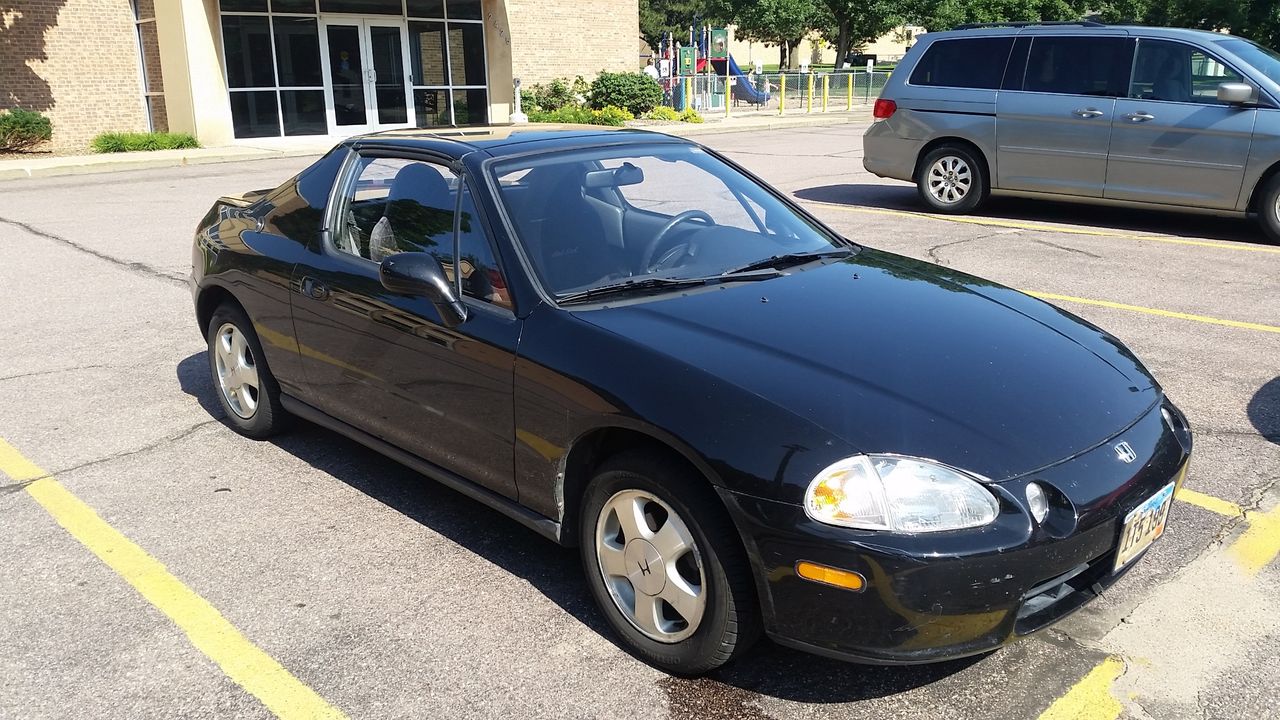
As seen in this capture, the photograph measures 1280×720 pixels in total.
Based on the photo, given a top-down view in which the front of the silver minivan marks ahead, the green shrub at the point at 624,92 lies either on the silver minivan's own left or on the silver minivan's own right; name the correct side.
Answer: on the silver minivan's own left

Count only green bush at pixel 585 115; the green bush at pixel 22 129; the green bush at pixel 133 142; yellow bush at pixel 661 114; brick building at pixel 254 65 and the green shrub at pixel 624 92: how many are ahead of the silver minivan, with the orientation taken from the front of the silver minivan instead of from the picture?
0

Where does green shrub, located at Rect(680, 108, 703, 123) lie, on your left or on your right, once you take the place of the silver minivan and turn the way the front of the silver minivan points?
on your left

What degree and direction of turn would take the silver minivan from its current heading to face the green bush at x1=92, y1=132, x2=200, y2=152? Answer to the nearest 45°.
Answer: approximately 180°

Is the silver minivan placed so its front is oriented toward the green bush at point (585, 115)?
no

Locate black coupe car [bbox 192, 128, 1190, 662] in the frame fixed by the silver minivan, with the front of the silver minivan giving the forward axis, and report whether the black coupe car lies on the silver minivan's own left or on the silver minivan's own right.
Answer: on the silver minivan's own right

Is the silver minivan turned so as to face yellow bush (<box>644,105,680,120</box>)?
no

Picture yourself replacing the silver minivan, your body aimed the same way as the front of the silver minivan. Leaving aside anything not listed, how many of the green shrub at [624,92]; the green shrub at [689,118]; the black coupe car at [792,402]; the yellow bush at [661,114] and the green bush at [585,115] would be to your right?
1

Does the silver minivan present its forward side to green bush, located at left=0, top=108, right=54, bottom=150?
no

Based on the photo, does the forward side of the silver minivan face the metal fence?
no

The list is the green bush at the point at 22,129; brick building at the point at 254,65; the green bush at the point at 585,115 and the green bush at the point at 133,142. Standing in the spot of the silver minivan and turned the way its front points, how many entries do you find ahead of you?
0

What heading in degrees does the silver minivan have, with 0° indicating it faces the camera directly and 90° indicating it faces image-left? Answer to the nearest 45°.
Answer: approximately 270°
